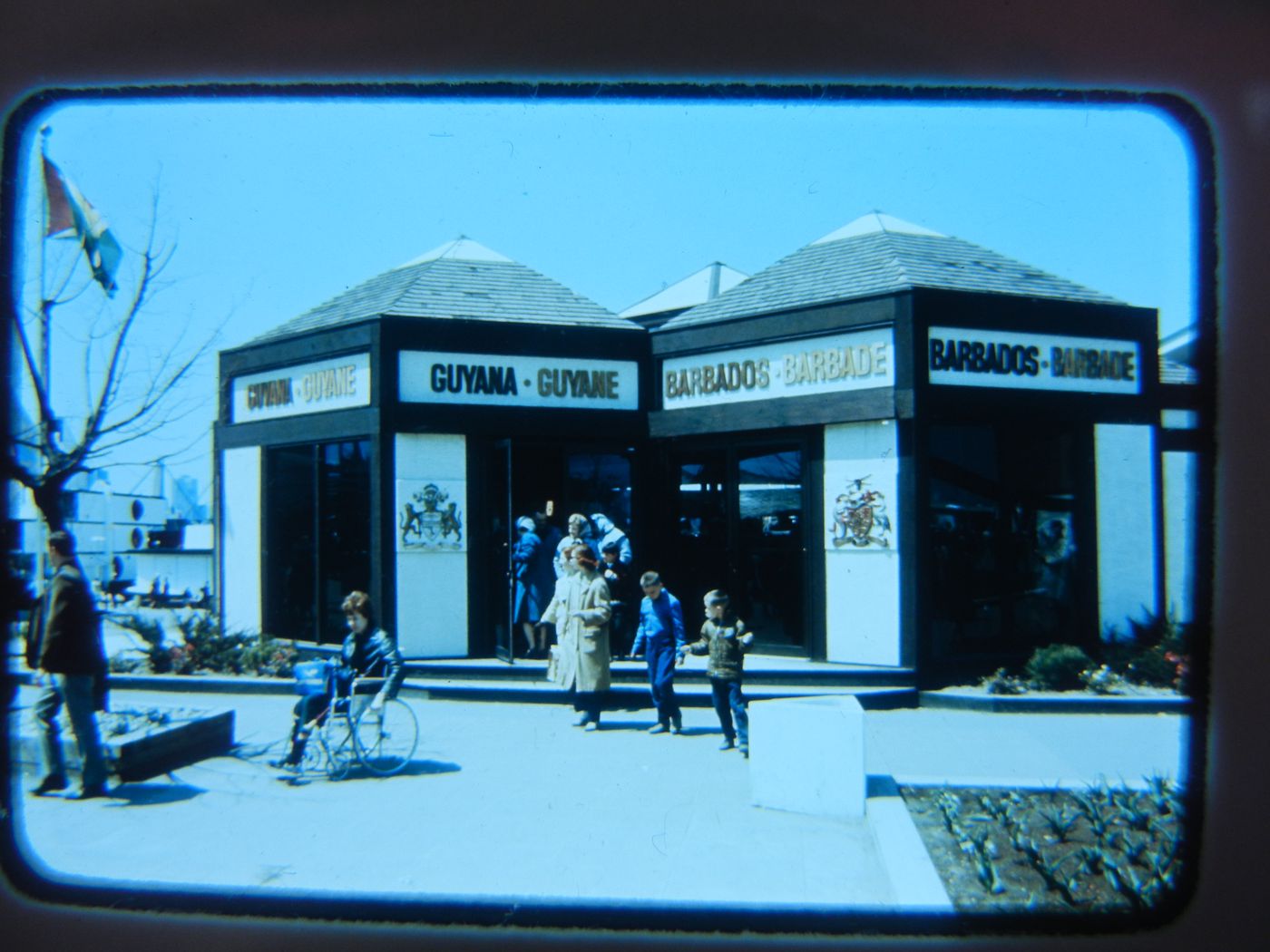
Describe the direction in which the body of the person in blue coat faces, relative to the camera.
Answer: to the viewer's left

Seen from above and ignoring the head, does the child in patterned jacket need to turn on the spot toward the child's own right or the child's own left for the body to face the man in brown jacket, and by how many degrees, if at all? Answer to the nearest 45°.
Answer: approximately 45° to the child's own right

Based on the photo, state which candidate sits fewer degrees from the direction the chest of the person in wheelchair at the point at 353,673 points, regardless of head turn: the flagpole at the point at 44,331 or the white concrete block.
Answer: the flagpole

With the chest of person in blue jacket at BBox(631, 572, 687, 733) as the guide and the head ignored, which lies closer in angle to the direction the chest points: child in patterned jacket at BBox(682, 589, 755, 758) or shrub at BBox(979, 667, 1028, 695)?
the child in patterned jacket

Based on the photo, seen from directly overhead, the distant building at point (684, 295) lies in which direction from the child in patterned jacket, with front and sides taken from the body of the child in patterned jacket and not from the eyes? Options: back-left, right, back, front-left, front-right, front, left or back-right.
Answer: back

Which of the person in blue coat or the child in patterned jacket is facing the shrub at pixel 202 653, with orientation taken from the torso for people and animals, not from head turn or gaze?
the person in blue coat

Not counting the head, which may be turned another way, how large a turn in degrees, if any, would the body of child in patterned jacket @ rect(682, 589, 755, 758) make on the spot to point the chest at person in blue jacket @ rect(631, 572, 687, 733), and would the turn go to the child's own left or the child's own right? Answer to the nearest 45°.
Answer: approximately 135° to the child's own right

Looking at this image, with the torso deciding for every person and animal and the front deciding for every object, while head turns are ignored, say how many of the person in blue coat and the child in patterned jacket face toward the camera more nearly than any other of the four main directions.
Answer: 1

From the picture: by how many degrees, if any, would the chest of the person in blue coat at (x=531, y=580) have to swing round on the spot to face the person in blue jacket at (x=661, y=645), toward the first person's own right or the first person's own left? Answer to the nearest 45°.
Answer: approximately 135° to the first person's own left
